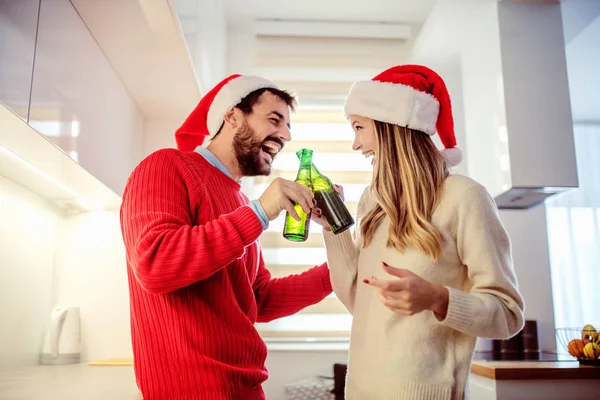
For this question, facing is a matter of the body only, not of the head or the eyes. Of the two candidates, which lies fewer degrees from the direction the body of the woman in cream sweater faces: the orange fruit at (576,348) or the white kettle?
the white kettle

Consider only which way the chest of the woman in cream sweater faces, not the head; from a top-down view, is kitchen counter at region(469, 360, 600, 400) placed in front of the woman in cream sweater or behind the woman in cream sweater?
behind

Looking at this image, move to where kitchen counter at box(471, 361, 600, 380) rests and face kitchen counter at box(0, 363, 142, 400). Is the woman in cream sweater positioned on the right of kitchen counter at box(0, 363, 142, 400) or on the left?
left

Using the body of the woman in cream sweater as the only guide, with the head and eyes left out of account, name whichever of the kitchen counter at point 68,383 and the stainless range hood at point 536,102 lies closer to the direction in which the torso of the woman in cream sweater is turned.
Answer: the kitchen counter

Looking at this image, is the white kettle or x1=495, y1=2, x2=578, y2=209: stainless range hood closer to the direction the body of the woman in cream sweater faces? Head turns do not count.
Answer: the white kettle

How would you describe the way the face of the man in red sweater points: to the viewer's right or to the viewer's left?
to the viewer's right

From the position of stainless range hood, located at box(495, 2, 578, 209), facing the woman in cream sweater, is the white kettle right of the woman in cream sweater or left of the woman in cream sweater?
right

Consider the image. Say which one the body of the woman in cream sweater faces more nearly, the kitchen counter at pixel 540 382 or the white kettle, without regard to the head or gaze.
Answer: the white kettle

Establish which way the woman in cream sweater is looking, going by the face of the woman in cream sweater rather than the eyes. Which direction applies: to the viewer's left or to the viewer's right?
to the viewer's left

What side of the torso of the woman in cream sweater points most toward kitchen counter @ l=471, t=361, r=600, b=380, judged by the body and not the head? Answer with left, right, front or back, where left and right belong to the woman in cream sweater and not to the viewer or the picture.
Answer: back

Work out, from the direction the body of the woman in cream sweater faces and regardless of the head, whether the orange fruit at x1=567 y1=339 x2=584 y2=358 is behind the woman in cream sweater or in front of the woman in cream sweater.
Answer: behind

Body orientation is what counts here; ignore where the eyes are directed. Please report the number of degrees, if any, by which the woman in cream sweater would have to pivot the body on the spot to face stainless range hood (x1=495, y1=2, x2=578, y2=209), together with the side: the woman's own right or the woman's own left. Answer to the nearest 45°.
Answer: approximately 135° to the woman's own right

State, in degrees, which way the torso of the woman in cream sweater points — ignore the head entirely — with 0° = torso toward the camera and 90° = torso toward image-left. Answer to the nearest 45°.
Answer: approximately 45°
